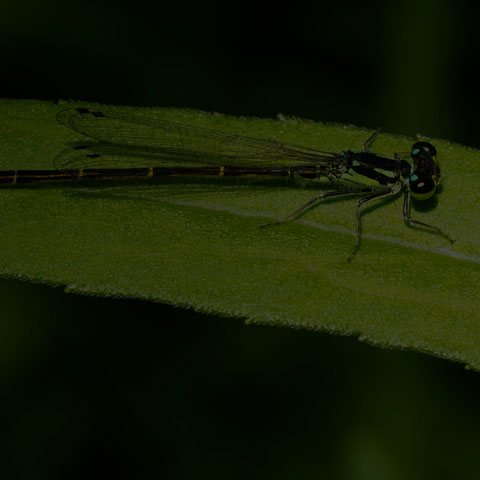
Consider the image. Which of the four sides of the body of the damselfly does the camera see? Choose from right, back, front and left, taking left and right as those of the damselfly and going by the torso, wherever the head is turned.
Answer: right
